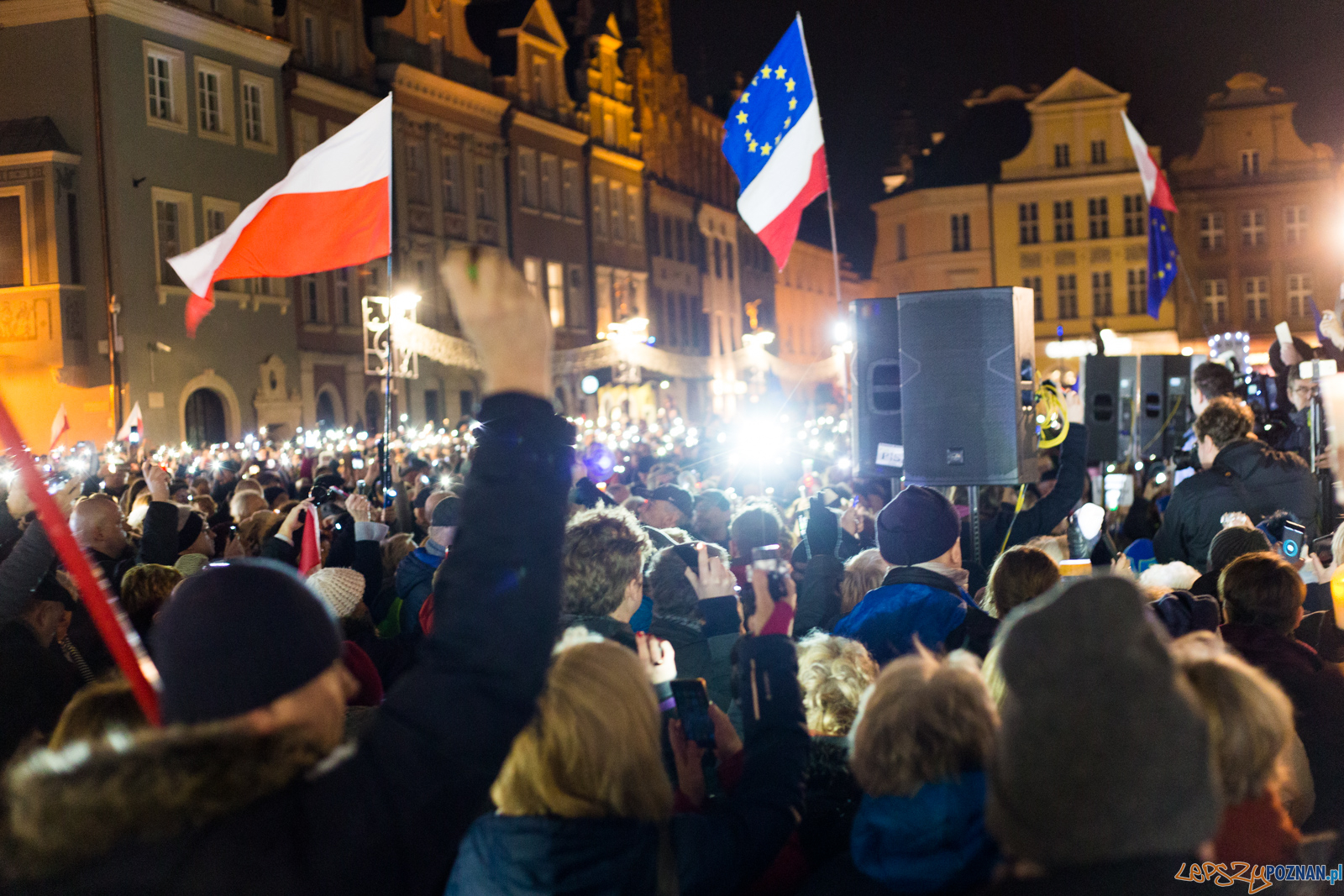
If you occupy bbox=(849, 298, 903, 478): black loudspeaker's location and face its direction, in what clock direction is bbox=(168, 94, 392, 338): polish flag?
The polish flag is roughly at 12 o'clock from the black loudspeaker.

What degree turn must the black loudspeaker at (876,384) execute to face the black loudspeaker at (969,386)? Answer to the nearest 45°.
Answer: approximately 135° to its left

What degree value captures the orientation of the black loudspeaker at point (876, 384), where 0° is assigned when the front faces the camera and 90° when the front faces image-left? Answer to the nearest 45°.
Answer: approximately 90°

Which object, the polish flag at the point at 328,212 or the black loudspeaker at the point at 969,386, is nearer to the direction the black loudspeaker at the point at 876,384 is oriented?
the polish flag
